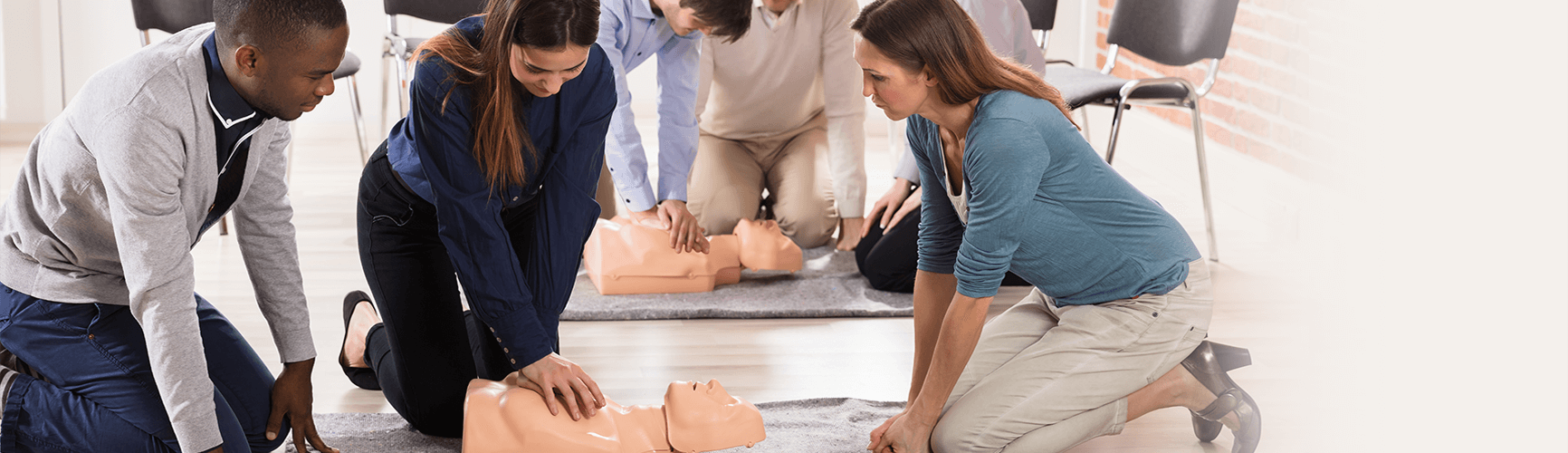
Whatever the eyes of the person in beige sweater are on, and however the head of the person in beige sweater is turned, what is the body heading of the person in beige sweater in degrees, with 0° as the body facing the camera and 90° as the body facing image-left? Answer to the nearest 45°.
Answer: approximately 0°

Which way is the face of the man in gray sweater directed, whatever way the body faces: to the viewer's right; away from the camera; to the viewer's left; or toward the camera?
to the viewer's right

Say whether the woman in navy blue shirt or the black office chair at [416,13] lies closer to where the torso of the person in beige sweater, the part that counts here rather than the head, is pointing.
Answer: the woman in navy blue shirt

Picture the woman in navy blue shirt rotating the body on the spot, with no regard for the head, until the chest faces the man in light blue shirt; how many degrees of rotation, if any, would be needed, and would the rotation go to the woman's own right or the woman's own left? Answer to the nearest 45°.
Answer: approximately 90° to the woman's own left

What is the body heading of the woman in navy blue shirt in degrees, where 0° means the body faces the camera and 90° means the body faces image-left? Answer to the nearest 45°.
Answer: approximately 315°

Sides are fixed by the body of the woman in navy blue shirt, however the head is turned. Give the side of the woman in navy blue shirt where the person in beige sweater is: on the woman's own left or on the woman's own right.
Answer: on the woman's own left

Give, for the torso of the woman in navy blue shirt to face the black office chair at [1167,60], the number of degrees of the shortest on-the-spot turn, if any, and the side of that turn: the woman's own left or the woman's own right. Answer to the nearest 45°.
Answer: approximately 90° to the woman's own left

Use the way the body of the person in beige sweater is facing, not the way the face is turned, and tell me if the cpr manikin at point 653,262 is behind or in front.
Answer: in front

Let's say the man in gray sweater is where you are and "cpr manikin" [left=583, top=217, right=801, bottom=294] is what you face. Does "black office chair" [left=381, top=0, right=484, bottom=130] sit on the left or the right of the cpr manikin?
left

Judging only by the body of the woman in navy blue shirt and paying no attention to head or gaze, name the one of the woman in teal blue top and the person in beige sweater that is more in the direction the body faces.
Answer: the woman in teal blue top

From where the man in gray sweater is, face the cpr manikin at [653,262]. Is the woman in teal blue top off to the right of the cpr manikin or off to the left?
right

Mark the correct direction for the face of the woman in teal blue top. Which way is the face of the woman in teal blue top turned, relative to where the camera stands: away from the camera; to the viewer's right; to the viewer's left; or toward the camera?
to the viewer's left
